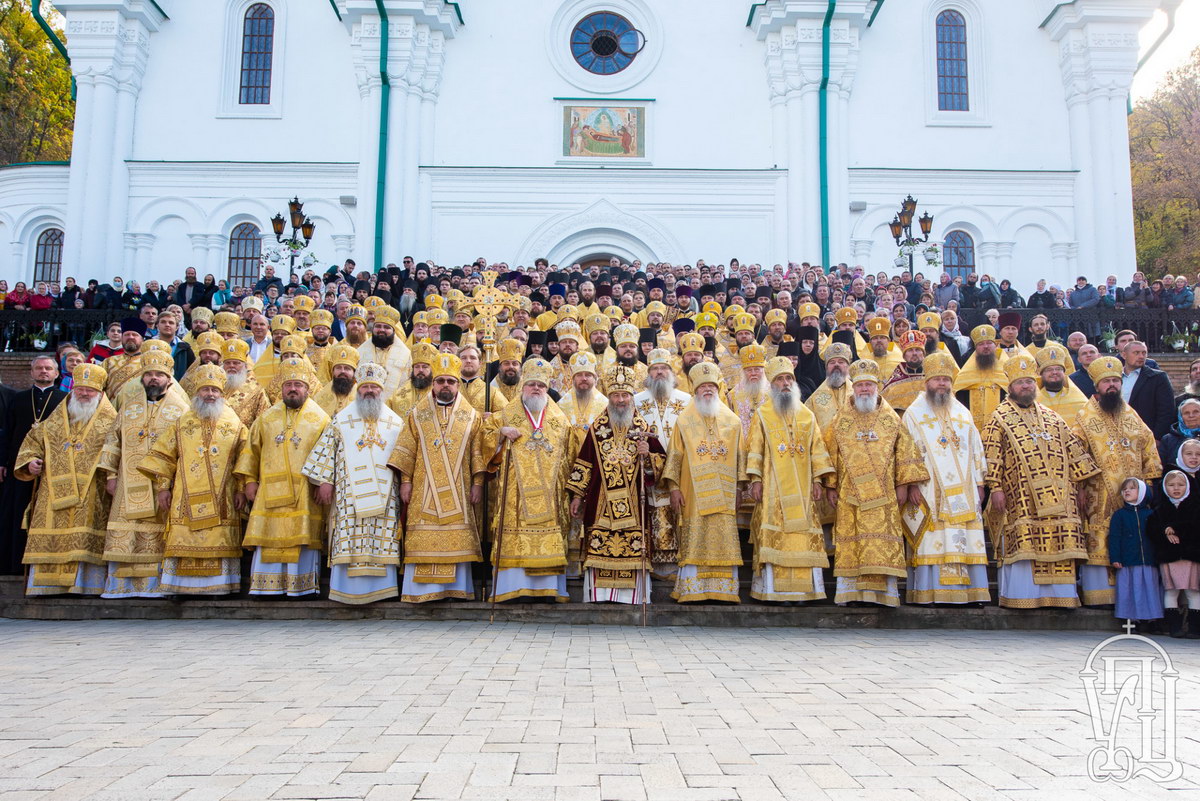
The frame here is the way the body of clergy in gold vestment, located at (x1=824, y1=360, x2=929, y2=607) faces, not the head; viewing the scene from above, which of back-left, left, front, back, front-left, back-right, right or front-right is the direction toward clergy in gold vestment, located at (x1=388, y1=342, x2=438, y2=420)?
right

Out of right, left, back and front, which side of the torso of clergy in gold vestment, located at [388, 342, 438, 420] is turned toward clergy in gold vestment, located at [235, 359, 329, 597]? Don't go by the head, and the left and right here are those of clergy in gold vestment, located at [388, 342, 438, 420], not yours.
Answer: right

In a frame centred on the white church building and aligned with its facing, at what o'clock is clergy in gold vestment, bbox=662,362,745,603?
The clergy in gold vestment is roughly at 12 o'clock from the white church building.

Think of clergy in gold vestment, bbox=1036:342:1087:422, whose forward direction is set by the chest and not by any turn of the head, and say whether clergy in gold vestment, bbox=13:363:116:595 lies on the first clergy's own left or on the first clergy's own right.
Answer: on the first clergy's own right

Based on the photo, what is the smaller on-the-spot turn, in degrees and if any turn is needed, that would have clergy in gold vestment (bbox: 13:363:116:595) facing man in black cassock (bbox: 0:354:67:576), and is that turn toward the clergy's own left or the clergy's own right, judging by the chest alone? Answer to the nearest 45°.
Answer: approximately 135° to the clergy's own right

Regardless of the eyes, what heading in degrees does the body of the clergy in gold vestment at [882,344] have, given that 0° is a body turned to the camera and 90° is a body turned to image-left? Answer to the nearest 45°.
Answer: approximately 0°

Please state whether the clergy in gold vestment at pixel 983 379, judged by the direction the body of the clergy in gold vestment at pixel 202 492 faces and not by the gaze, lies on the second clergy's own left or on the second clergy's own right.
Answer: on the second clergy's own left

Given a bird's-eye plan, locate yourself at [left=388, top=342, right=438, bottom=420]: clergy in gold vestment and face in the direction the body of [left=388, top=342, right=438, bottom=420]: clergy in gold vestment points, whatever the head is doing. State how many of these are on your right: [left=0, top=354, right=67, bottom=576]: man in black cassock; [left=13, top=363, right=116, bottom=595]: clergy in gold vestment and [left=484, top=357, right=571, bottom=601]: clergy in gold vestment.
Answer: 2
